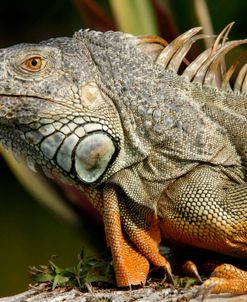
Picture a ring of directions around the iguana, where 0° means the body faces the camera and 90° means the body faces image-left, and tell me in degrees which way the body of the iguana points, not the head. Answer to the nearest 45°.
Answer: approximately 90°

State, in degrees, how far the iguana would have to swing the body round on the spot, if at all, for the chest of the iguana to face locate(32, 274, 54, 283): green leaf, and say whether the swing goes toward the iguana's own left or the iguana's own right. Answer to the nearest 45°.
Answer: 0° — it already faces it

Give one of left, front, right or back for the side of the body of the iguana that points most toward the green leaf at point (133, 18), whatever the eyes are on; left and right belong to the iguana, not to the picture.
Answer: right
